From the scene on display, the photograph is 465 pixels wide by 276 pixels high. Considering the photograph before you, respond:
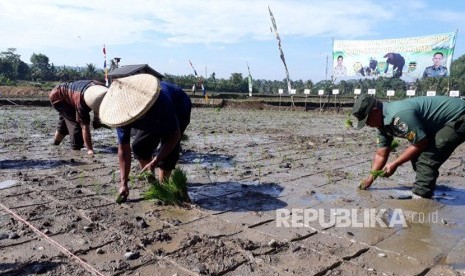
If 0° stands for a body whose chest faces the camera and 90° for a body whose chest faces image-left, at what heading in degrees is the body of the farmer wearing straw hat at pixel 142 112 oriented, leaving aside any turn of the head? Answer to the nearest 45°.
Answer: approximately 45°

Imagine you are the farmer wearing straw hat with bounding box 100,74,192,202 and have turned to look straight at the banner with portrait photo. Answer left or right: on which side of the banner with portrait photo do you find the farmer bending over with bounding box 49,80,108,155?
left

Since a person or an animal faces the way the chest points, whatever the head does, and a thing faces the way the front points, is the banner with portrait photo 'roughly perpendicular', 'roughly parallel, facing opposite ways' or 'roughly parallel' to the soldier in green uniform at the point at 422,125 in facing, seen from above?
roughly perpendicular

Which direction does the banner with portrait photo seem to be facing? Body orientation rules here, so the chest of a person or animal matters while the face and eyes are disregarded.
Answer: toward the camera

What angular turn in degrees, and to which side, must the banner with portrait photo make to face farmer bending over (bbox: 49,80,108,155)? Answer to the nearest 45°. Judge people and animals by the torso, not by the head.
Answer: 0° — it already faces them

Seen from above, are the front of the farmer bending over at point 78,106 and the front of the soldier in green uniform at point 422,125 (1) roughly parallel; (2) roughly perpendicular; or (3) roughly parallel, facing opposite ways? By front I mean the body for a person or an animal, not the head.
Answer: roughly parallel, facing opposite ways

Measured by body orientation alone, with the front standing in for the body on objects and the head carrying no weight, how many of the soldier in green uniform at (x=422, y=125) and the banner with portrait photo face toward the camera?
1

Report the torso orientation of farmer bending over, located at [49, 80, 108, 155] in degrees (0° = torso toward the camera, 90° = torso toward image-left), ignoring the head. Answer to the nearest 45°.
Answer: approximately 315°

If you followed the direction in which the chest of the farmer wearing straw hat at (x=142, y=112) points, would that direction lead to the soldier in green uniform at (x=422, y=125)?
no

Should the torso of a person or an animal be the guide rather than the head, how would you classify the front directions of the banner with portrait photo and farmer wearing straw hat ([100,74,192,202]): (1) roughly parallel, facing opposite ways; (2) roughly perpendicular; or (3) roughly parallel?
roughly parallel

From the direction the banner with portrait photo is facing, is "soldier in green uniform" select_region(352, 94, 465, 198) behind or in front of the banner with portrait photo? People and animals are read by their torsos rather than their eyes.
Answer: in front

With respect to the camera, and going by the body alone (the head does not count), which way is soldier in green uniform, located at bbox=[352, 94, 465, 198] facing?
to the viewer's left

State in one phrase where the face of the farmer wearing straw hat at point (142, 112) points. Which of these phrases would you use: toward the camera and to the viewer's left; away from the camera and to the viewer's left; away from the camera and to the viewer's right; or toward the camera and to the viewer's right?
toward the camera and to the viewer's left

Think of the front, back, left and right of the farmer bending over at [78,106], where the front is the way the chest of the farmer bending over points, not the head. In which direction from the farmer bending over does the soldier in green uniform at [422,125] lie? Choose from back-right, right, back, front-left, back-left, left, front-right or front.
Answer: front

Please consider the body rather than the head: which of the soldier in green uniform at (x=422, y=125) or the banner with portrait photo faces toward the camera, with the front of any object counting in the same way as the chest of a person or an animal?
the banner with portrait photo

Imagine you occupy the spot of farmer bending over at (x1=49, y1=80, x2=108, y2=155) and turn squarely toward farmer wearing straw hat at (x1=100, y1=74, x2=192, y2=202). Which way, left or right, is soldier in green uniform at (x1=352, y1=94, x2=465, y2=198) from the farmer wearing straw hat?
left
